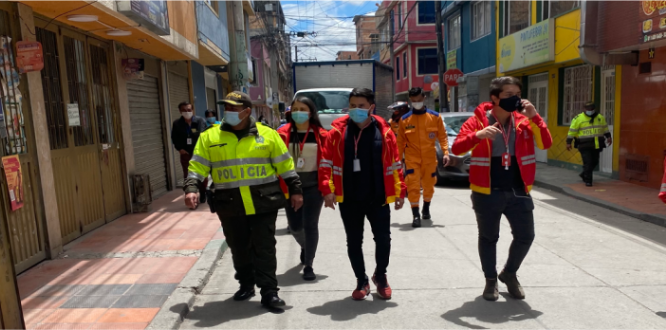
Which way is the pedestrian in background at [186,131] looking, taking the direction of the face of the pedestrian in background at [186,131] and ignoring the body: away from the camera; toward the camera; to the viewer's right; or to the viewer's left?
toward the camera

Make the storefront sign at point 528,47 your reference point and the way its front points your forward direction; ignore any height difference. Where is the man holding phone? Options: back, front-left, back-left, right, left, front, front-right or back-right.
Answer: front-left

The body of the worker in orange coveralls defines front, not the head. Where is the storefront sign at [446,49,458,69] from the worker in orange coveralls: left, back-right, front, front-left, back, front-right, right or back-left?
back

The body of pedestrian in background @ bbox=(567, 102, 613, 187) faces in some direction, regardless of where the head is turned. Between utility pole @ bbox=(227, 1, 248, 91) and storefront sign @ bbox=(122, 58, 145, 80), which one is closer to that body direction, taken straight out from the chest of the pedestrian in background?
the storefront sign

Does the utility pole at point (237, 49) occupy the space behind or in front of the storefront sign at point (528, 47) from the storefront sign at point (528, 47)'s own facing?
in front

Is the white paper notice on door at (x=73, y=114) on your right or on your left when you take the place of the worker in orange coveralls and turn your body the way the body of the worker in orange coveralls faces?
on your right

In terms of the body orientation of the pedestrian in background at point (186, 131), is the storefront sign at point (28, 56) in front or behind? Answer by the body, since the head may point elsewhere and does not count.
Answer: in front

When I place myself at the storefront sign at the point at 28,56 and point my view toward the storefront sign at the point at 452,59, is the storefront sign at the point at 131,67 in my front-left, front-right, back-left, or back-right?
front-left

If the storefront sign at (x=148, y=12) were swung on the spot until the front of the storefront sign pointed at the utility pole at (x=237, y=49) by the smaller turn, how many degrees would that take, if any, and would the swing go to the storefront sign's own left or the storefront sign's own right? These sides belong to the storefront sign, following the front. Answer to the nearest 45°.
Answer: approximately 135° to the storefront sign's own left

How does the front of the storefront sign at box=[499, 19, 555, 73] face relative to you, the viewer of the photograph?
facing the viewer and to the left of the viewer

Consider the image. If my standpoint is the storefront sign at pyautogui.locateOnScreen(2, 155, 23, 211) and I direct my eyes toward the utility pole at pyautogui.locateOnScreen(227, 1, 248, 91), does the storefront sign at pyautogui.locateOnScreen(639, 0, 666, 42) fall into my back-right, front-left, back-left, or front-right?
front-right

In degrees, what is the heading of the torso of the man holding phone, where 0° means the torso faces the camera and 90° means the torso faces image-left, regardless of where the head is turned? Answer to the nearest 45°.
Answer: approximately 315°

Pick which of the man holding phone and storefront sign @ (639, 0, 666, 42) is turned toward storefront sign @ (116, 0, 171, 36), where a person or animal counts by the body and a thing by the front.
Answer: storefront sign @ (639, 0, 666, 42)

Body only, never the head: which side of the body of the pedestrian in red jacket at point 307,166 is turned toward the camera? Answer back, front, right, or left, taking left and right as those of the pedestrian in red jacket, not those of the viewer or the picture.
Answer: front

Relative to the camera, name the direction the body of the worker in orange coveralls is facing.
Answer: toward the camera

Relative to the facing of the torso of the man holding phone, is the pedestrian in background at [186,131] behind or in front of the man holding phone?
behind
